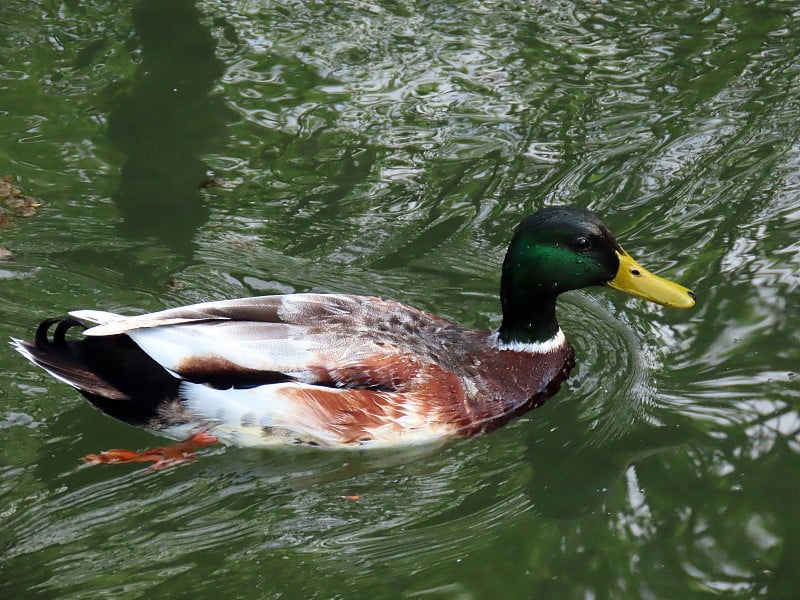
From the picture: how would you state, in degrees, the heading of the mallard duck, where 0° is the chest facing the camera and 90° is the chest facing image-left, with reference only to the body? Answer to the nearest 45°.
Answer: approximately 270°

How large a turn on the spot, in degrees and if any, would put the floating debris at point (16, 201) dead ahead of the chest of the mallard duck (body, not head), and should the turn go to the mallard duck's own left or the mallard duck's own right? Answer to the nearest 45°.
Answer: approximately 135° to the mallard duck's own left

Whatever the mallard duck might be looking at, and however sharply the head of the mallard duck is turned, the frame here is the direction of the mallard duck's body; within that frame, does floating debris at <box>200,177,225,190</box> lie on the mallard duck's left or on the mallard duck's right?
on the mallard duck's left
